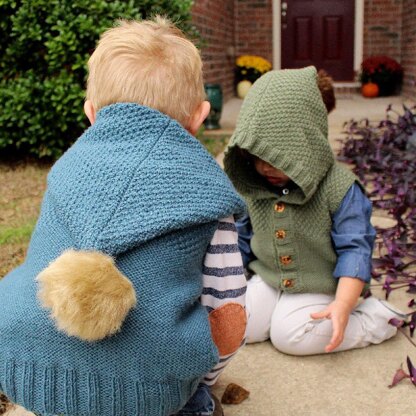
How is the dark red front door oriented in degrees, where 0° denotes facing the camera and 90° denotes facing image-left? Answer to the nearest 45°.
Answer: approximately 0°

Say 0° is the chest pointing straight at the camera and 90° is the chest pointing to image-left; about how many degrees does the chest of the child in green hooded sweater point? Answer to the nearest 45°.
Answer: approximately 45°

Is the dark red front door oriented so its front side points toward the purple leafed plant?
yes

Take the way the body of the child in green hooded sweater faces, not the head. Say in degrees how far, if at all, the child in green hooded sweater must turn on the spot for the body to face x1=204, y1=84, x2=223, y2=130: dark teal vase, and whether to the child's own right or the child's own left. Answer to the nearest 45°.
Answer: approximately 135° to the child's own right

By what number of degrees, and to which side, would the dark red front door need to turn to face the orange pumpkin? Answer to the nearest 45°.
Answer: approximately 45° to its left

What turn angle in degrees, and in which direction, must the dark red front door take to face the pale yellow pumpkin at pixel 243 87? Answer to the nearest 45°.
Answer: approximately 45° to its right

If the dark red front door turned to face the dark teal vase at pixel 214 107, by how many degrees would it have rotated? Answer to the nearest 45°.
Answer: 0° — it already faces it

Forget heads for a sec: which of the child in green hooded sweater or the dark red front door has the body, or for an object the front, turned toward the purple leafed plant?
the dark red front door
